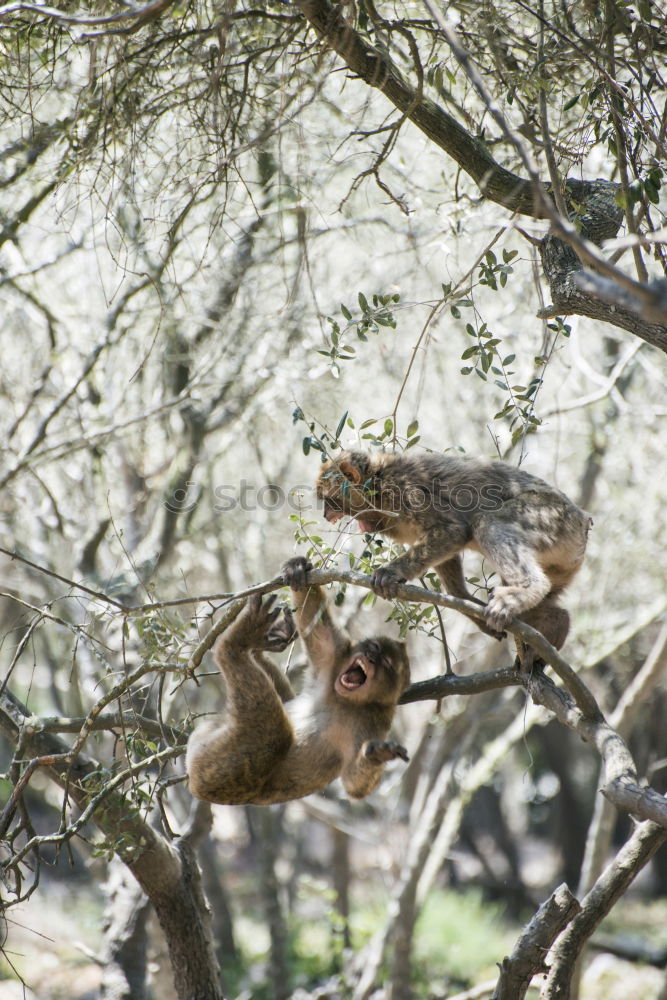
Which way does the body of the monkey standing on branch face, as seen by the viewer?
to the viewer's left
